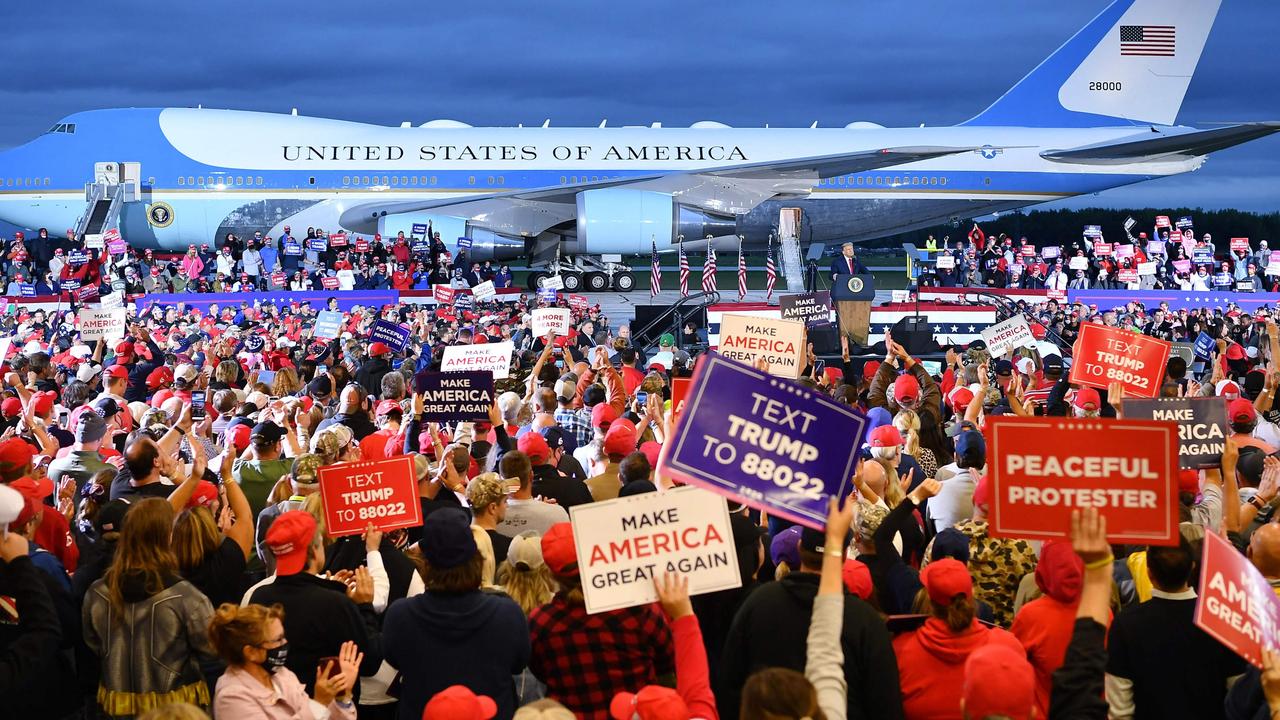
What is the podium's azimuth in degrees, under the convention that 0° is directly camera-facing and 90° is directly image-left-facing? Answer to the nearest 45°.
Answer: approximately 0°

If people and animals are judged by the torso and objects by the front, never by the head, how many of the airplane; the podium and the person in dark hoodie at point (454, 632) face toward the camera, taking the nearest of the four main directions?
1

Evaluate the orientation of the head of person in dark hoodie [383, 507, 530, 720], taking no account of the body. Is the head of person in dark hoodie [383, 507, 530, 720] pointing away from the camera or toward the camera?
away from the camera

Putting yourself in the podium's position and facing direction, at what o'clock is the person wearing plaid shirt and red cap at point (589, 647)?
The person wearing plaid shirt and red cap is roughly at 12 o'clock from the podium.

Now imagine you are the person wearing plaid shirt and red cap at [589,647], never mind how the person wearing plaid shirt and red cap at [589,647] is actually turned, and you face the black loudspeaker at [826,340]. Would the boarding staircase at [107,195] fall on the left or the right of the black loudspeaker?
left

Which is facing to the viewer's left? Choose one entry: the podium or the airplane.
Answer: the airplane

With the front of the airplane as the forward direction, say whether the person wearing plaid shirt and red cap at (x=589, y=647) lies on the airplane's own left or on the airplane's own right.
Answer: on the airplane's own left

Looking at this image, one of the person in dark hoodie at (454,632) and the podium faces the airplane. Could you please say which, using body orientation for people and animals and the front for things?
the person in dark hoodie

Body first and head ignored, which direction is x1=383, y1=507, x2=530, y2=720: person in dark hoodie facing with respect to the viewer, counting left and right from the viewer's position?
facing away from the viewer

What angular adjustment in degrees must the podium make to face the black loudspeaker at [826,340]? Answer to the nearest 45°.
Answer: approximately 45° to its right

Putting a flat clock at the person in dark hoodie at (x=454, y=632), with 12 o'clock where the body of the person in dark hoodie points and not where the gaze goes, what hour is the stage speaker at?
The stage speaker is roughly at 1 o'clock from the person in dark hoodie.

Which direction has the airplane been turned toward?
to the viewer's left

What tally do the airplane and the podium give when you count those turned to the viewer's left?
1

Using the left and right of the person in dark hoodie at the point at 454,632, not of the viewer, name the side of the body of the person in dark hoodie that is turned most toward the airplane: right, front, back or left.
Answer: front

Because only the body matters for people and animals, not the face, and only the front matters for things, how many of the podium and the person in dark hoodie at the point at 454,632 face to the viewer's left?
0

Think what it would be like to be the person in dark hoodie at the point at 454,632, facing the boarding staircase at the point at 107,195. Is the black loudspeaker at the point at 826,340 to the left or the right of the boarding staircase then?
right
